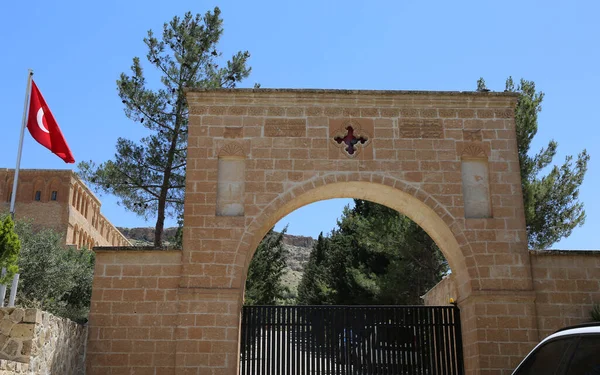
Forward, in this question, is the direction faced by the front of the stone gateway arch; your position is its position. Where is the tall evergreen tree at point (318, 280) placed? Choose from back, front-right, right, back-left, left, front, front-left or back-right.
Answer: back

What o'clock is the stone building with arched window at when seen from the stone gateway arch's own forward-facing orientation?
The stone building with arched window is roughly at 5 o'clock from the stone gateway arch.

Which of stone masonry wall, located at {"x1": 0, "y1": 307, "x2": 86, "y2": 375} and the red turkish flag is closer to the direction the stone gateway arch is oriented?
the stone masonry wall

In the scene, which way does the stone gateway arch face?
toward the camera

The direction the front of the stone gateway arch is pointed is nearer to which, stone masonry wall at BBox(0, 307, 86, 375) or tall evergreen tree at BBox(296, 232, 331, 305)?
the stone masonry wall

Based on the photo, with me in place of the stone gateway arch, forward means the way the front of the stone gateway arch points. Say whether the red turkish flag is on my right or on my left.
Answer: on my right

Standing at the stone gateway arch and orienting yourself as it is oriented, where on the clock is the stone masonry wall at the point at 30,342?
The stone masonry wall is roughly at 2 o'clock from the stone gateway arch.

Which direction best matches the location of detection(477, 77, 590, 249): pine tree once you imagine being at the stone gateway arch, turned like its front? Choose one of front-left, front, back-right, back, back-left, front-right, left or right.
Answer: back-left

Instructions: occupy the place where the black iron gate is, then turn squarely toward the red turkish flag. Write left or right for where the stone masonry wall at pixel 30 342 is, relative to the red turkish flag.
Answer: left
